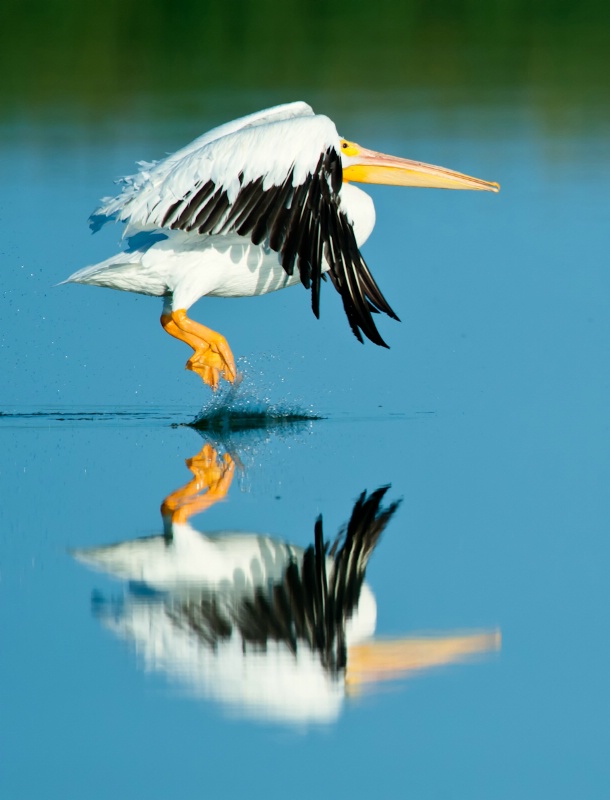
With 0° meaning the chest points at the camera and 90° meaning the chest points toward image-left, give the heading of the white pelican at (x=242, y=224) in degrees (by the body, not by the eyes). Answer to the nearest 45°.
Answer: approximately 270°
